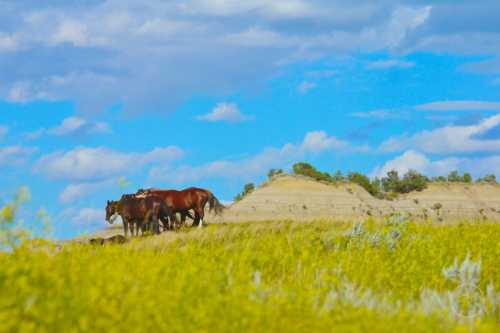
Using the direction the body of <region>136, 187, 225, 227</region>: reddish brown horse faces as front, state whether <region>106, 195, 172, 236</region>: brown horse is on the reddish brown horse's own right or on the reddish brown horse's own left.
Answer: on the reddish brown horse's own left

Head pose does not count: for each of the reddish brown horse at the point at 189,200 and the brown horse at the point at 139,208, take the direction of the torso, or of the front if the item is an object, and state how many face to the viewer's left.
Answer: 2

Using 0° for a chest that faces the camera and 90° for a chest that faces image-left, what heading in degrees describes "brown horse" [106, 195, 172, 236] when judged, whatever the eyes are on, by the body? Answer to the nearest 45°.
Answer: approximately 90°

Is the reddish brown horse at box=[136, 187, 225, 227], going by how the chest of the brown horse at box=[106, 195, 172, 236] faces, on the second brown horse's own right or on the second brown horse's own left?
on the second brown horse's own right

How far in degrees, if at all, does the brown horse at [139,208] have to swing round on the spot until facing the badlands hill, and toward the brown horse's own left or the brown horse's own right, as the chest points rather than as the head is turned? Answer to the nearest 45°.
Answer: approximately 135° to the brown horse's own right

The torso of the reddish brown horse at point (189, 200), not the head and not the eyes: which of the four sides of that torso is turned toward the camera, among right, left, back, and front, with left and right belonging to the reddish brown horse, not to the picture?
left
